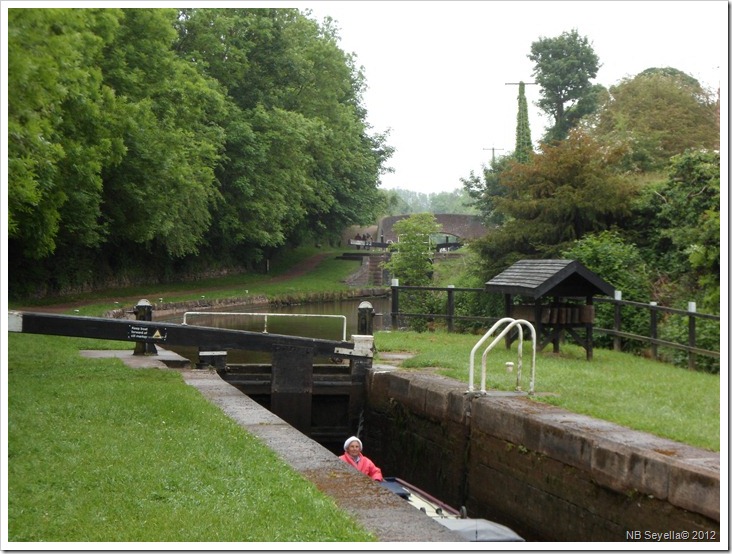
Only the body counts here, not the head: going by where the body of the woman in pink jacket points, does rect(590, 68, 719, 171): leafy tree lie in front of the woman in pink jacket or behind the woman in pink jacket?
behind

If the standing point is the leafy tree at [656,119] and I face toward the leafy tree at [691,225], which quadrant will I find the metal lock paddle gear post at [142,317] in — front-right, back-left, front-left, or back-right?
front-right

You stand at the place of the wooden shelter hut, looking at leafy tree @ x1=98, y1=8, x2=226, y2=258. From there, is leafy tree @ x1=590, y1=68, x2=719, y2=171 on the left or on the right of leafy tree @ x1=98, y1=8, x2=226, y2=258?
right

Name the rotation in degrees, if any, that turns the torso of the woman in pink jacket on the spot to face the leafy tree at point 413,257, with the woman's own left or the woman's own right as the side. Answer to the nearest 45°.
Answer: approximately 180°

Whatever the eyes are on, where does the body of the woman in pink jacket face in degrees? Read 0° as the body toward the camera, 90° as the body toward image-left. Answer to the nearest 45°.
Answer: approximately 0°

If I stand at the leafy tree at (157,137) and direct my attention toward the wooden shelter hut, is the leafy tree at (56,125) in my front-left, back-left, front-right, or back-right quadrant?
front-right

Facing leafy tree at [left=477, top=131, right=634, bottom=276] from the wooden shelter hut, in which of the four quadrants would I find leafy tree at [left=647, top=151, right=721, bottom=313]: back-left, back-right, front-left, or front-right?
front-right

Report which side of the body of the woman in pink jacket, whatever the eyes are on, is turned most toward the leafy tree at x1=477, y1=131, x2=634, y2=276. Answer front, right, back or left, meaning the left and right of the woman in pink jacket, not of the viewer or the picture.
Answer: back

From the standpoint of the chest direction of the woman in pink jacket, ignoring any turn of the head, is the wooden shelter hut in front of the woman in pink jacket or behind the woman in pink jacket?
behind

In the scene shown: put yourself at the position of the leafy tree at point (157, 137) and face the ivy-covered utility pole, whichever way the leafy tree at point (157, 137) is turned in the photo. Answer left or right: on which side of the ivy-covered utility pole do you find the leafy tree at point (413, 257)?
right

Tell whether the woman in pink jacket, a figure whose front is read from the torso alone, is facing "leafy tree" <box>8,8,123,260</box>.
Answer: no

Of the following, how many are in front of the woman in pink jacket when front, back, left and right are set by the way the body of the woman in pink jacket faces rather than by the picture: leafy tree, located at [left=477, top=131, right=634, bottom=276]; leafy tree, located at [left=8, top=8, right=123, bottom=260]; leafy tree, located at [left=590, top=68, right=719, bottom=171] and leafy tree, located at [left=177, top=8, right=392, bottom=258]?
0

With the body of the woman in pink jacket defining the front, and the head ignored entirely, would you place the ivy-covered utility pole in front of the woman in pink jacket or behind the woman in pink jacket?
behind

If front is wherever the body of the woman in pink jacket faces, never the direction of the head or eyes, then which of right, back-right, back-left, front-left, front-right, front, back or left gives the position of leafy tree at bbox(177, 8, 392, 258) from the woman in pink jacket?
back

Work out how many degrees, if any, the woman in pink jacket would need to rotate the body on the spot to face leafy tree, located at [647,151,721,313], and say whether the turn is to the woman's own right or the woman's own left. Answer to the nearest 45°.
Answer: approximately 135° to the woman's own left

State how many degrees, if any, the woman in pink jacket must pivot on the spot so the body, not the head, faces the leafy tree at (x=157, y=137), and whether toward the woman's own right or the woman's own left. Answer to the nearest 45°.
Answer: approximately 180°

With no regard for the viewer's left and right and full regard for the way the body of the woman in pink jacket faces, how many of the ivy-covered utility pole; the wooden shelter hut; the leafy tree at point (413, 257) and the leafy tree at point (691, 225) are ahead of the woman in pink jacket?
0

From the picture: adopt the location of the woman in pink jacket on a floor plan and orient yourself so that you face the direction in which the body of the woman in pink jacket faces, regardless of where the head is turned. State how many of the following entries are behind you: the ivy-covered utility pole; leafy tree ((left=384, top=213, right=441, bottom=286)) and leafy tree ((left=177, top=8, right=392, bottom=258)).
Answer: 3
